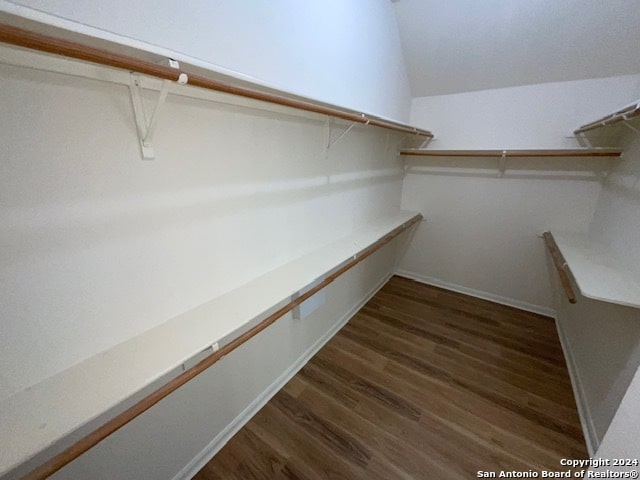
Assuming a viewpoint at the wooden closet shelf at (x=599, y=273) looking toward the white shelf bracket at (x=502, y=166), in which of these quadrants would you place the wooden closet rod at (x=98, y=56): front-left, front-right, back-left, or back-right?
back-left

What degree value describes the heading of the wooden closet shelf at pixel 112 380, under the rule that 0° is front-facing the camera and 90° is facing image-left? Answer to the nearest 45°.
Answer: approximately 315°

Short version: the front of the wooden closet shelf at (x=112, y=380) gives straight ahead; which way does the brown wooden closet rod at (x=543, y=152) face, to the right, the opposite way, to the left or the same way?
to the right

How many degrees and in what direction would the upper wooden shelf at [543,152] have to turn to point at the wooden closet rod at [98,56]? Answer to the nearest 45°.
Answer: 0° — it already faces it

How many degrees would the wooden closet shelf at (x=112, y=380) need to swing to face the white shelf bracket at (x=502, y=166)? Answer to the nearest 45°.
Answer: approximately 45° to its left

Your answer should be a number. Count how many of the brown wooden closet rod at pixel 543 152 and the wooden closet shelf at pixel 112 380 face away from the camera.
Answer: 0

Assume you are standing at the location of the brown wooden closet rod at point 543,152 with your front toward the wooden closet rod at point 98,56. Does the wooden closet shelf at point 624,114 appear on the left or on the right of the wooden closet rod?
left

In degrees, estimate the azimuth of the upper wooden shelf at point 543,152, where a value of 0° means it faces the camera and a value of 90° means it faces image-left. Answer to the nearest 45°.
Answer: approximately 0°

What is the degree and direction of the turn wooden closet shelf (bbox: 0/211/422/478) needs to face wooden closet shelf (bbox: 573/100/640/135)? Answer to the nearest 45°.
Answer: approximately 45° to its left
